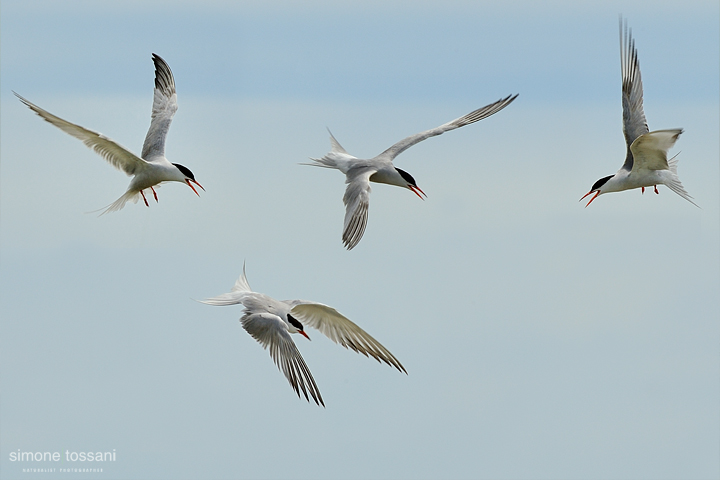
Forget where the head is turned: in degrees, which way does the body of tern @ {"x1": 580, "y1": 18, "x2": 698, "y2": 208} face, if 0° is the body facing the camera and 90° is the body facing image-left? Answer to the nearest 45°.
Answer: approximately 90°

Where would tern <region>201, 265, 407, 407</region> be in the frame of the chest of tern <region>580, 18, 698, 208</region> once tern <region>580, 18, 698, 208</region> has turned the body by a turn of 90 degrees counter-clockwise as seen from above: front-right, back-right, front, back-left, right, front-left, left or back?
front-right

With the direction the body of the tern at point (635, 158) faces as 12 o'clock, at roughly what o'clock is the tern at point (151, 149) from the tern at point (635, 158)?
the tern at point (151, 149) is roughly at 11 o'clock from the tern at point (635, 158).

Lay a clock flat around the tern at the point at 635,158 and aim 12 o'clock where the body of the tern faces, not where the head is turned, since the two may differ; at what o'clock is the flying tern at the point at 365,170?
The flying tern is roughly at 11 o'clock from the tern.
